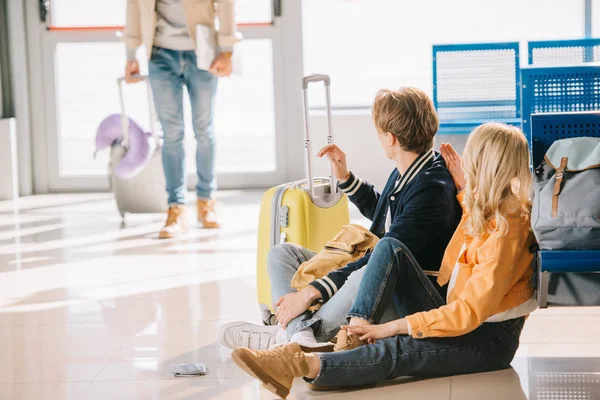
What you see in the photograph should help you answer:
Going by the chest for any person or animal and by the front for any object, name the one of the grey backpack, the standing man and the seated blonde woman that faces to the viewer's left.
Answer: the seated blonde woman

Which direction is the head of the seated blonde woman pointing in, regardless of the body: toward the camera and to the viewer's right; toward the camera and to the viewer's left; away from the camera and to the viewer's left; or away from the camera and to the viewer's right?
away from the camera and to the viewer's left

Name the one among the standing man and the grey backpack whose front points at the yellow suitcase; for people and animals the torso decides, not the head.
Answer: the standing man

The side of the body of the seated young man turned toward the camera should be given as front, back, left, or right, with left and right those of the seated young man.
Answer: left

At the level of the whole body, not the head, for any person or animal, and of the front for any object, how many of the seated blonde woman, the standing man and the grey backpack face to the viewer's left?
1

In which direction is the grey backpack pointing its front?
toward the camera

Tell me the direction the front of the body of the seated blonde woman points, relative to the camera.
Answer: to the viewer's left

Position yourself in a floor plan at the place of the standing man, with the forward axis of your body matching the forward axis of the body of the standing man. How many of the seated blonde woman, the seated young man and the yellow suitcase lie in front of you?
3

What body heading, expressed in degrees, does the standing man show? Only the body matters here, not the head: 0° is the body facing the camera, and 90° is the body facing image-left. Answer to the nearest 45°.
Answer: approximately 0°
